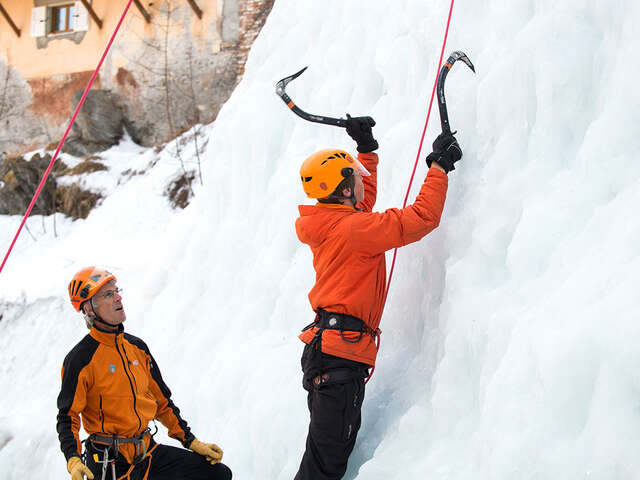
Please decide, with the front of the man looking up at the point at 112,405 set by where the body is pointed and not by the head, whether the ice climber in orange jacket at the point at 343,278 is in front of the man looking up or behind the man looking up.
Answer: in front

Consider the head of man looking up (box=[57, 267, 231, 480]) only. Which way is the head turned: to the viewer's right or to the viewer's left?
to the viewer's right

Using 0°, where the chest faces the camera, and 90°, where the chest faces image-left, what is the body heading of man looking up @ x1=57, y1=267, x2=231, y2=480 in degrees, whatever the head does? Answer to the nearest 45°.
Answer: approximately 315°
